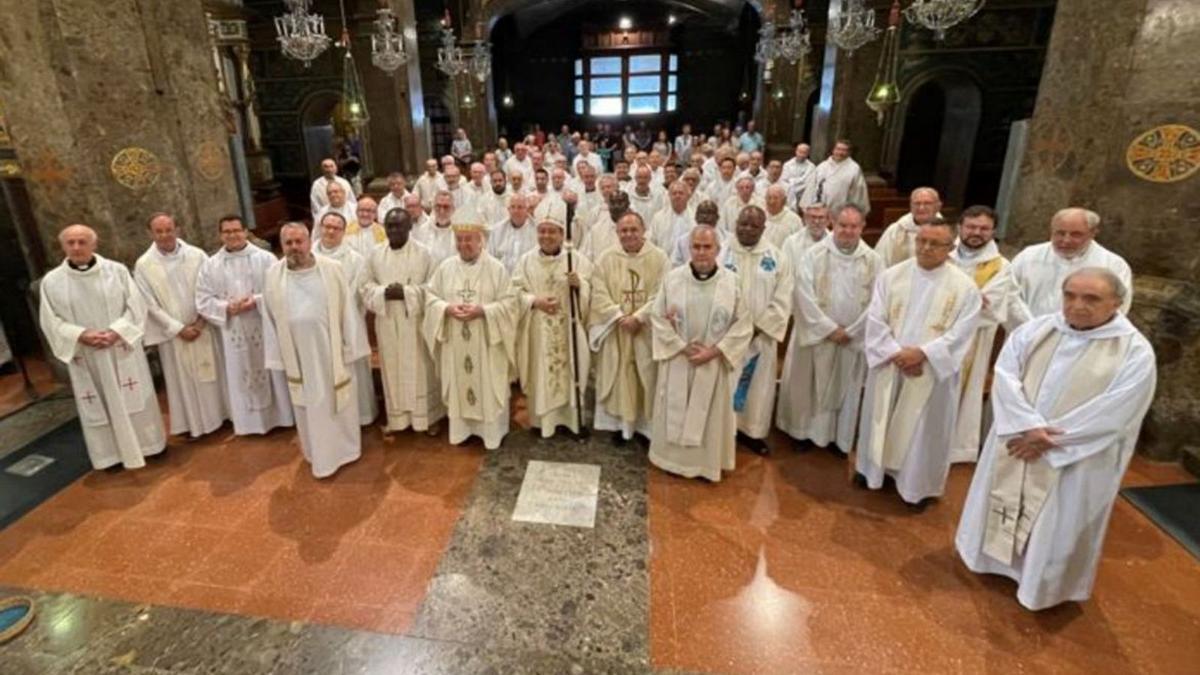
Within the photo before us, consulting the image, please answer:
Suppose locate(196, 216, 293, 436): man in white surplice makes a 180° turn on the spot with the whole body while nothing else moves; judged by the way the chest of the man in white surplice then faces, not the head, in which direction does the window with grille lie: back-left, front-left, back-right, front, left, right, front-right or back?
front-right

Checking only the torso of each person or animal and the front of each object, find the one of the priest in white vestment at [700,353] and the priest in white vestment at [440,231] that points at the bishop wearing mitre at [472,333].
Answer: the priest in white vestment at [440,231]

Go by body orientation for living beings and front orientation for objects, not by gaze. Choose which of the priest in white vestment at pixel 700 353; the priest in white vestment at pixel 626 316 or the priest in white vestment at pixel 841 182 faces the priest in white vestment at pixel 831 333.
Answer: the priest in white vestment at pixel 841 182

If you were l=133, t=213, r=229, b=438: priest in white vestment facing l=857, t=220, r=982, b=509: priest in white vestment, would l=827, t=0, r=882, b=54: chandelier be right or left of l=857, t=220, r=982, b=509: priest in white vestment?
left

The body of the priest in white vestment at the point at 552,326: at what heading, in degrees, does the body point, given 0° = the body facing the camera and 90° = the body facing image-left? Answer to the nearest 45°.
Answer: approximately 0°

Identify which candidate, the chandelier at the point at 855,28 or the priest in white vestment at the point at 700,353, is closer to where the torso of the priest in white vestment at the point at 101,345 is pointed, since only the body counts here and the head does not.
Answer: the priest in white vestment

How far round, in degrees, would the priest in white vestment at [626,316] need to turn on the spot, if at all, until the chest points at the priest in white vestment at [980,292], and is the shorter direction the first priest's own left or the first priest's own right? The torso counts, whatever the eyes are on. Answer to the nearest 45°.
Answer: approximately 90° to the first priest's own left

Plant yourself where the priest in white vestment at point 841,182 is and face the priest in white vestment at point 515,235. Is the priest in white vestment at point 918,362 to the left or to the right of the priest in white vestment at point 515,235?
left

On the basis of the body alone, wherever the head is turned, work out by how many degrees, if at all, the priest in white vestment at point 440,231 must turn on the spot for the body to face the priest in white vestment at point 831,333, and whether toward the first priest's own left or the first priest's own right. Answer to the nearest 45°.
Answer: approximately 45° to the first priest's own left

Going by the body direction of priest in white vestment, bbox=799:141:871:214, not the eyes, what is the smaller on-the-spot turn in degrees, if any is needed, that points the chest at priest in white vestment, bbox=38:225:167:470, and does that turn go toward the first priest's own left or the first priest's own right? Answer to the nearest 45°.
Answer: approximately 45° to the first priest's own right
